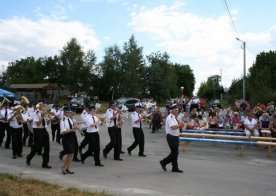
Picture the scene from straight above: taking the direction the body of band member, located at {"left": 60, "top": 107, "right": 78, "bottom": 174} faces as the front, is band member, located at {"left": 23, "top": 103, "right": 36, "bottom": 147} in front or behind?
behind

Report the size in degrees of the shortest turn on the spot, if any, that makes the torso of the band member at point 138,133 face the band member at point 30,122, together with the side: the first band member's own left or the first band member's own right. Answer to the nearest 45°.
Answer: approximately 135° to the first band member's own right

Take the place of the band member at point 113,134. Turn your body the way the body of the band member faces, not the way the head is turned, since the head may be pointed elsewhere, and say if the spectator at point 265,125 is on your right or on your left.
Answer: on your left

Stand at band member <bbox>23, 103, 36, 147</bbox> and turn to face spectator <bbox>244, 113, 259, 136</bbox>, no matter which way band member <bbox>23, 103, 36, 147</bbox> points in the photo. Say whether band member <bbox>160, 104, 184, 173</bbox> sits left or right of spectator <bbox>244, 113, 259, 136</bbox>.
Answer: right

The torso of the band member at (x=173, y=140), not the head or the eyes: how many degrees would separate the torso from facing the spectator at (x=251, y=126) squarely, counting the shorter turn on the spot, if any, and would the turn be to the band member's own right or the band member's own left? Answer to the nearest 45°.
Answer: approximately 45° to the band member's own left

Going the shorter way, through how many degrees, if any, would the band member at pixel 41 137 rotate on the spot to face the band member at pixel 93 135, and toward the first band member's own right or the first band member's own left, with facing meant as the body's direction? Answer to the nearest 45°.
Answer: approximately 45° to the first band member's own left

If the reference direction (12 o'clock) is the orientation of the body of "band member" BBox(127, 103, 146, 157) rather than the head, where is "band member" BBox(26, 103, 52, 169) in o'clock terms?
"band member" BBox(26, 103, 52, 169) is roughly at 3 o'clock from "band member" BBox(127, 103, 146, 157).

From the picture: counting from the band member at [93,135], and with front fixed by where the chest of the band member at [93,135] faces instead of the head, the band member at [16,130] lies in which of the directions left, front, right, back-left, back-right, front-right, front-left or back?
back

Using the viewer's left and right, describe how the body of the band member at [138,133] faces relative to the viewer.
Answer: facing the viewer and to the right of the viewer

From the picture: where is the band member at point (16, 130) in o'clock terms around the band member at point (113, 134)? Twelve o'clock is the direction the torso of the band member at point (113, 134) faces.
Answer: the band member at point (16, 130) is roughly at 5 o'clock from the band member at point (113, 134).

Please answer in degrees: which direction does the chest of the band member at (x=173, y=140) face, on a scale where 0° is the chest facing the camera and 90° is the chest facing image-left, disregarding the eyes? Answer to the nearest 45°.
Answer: approximately 270°

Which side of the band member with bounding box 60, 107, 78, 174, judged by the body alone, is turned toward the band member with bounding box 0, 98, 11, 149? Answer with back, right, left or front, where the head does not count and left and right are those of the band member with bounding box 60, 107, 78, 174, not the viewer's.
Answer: back

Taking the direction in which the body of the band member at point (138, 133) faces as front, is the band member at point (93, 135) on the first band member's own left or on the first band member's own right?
on the first band member's own right

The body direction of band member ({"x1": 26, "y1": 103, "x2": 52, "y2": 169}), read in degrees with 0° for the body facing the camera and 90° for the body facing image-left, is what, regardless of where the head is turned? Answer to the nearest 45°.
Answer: approximately 315°
